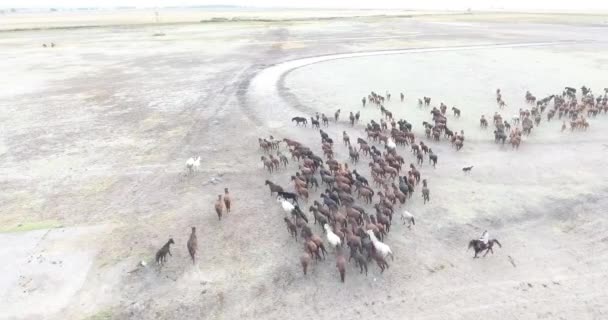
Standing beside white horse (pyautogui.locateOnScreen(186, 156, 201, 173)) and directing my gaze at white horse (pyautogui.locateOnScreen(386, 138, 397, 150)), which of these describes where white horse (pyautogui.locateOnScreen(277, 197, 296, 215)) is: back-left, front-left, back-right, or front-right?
front-right

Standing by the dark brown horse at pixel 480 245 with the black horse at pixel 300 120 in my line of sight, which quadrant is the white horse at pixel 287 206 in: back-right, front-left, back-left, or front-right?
front-left

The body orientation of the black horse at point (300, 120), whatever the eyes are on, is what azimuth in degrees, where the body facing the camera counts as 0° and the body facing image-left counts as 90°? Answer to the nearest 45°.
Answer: approximately 90°

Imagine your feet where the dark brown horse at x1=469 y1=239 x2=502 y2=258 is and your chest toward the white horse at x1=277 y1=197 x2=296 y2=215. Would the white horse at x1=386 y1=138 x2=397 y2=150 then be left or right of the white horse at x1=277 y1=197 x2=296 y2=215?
right

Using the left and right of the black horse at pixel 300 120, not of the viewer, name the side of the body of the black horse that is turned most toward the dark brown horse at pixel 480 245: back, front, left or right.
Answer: left

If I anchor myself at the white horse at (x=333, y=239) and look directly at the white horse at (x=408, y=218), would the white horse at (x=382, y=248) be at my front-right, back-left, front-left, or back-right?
front-right

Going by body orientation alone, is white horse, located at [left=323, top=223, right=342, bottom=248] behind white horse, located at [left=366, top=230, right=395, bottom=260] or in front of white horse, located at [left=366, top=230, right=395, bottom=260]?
in front

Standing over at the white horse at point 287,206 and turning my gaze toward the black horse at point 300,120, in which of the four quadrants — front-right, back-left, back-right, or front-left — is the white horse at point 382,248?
back-right

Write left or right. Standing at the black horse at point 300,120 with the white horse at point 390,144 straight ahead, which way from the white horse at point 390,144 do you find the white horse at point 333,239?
right
